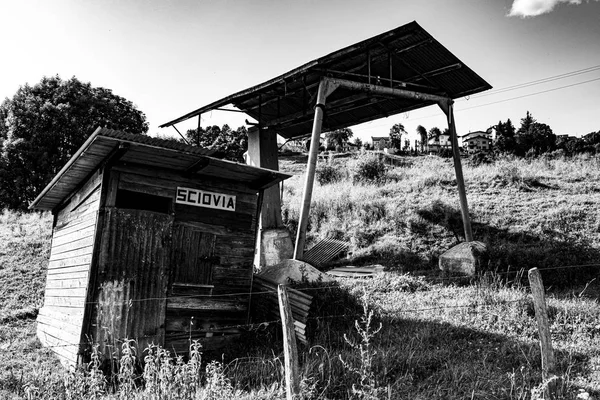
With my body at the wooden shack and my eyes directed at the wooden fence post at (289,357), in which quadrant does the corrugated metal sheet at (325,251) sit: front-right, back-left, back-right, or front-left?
back-left

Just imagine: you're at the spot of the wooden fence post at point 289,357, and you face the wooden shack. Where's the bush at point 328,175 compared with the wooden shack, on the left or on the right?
right

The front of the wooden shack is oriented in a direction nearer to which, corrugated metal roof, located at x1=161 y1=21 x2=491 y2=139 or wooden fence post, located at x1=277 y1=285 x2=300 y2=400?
the wooden fence post

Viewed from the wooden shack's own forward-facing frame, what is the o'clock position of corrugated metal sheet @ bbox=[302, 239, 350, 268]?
The corrugated metal sheet is roughly at 9 o'clock from the wooden shack.

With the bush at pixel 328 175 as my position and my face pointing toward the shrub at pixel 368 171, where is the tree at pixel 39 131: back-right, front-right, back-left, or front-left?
back-right

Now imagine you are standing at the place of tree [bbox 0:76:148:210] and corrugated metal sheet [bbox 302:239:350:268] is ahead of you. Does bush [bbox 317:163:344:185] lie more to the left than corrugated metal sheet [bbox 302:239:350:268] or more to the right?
left

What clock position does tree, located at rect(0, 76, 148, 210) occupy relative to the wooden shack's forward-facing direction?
The tree is roughly at 7 o'clock from the wooden shack.

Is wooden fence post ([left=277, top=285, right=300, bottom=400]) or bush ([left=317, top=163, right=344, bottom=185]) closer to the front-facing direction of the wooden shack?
the wooden fence post

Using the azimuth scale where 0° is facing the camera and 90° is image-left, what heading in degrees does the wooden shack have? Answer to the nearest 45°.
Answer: approximately 315°

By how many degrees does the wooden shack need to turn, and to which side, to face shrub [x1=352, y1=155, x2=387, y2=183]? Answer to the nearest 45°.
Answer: approximately 90° to its left
